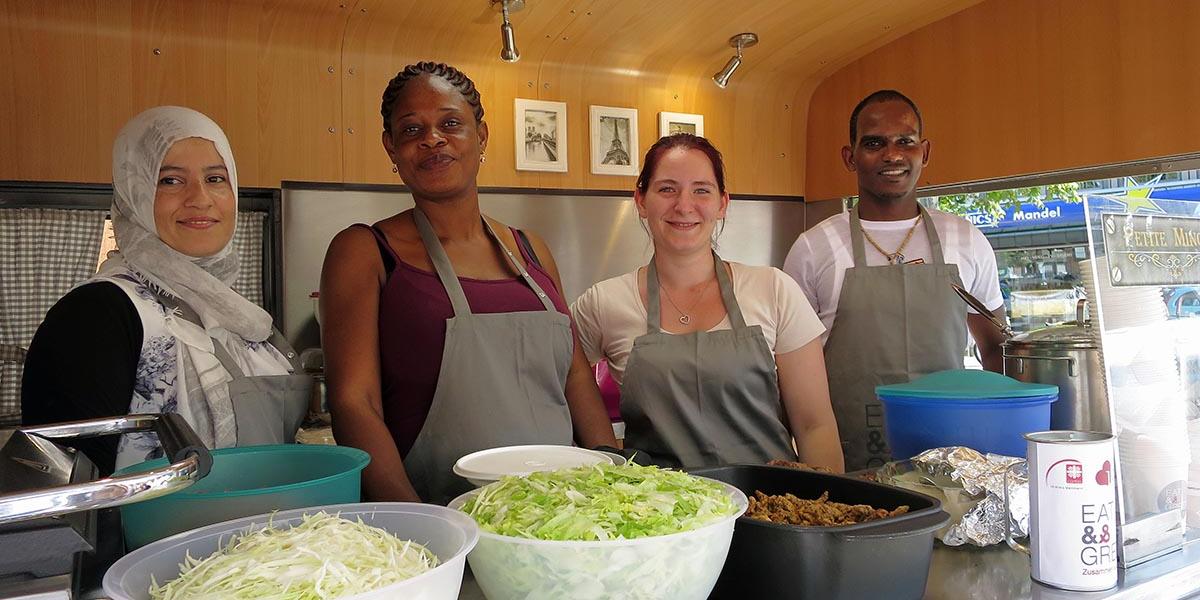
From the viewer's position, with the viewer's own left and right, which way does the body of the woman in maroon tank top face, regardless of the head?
facing the viewer and to the right of the viewer

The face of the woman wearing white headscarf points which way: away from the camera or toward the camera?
toward the camera

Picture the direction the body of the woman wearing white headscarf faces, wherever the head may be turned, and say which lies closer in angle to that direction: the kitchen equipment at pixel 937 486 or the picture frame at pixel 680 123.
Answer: the kitchen equipment

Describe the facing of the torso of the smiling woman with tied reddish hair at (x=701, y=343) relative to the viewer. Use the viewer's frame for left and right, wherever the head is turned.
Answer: facing the viewer

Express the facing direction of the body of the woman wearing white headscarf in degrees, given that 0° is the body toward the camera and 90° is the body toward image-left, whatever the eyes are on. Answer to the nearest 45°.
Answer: approximately 315°

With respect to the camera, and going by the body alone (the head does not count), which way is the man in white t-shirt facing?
toward the camera

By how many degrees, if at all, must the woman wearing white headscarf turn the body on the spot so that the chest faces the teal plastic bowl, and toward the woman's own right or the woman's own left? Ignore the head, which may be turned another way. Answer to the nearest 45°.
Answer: approximately 45° to the woman's own right

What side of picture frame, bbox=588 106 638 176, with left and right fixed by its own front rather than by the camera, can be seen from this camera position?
front

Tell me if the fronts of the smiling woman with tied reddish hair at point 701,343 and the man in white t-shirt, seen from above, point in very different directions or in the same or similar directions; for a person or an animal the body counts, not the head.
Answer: same or similar directions

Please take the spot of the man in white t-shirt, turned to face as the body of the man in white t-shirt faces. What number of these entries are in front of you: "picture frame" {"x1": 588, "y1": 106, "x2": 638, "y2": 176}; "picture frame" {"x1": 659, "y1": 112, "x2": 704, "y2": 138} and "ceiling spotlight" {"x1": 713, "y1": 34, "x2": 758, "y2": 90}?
0

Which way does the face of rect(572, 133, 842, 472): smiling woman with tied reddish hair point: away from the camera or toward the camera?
toward the camera
